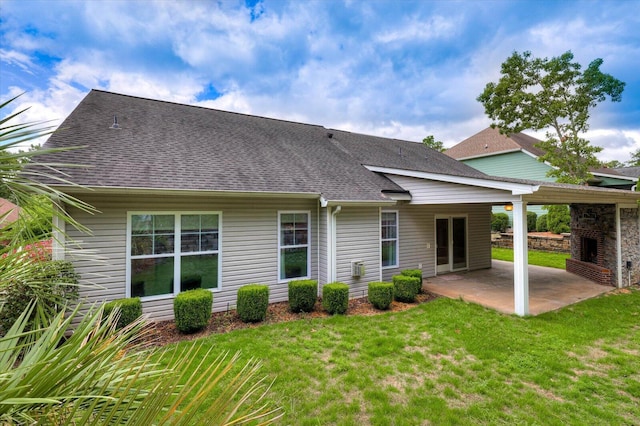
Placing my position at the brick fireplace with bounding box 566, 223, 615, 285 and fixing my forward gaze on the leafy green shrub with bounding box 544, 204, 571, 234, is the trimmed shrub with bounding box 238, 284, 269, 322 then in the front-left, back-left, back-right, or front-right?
back-left

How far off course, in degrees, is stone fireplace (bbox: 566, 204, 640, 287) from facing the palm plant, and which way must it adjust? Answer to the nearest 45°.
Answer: approximately 45° to its left

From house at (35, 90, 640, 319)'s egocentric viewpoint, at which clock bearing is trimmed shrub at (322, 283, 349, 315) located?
The trimmed shrub is roughly at 5 o'clock from the house.

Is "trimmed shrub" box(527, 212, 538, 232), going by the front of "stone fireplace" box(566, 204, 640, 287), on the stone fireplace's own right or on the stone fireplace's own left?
on the stone fireplace's own right

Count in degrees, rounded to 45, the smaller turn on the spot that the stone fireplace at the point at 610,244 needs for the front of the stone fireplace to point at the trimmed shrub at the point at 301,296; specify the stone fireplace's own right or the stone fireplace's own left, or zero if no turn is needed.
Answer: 0° — it already faces it

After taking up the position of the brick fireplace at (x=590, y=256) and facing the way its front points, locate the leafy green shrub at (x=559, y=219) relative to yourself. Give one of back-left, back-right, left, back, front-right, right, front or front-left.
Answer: back-right

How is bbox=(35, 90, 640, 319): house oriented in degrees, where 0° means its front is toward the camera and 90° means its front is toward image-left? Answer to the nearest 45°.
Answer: approximately 135°
